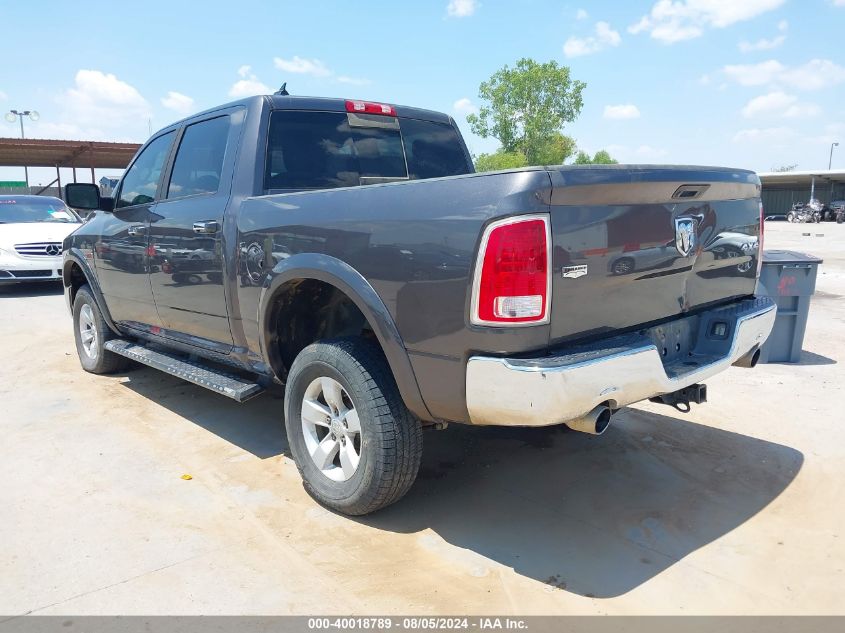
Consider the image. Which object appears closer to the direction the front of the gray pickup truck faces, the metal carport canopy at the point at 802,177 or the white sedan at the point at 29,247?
the white sedan

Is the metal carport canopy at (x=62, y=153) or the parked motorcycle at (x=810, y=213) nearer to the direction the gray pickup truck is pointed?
the metal carport canopy

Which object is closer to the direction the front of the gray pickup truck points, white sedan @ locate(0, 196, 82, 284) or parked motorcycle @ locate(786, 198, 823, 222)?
the white sedan

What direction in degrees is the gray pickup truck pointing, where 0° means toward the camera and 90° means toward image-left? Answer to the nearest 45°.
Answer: approximately 135°

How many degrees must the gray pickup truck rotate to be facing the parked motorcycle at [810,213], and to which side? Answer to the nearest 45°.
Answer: approximately 90° to its right

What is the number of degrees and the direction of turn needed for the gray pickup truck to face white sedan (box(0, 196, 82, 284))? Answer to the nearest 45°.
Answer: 0° — it already faces it

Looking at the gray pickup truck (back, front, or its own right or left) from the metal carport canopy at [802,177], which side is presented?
right

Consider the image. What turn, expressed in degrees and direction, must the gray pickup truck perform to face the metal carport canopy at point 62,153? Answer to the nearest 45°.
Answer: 0° — it already faces it
